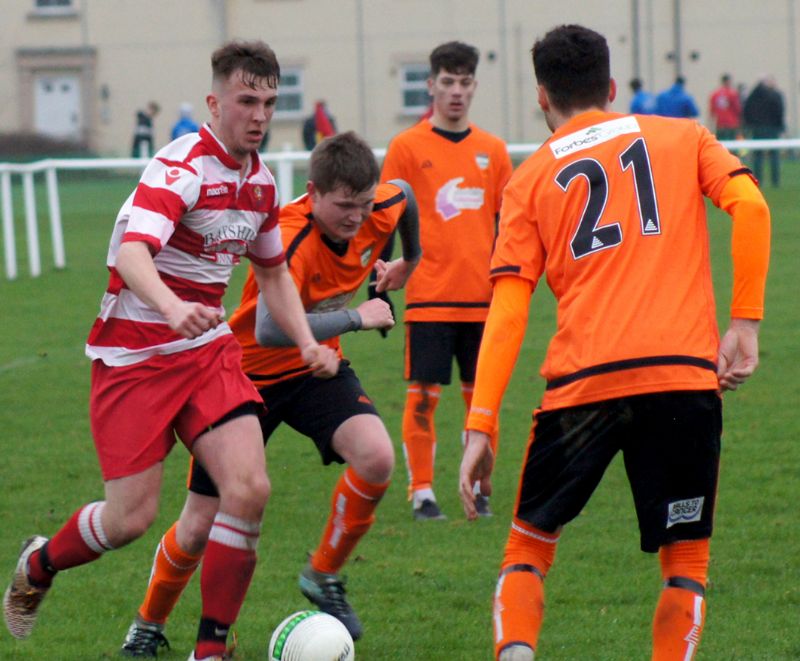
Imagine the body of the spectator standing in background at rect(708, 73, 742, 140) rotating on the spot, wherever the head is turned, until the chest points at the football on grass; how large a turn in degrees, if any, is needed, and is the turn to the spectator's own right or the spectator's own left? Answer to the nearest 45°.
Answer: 0° — they already face it

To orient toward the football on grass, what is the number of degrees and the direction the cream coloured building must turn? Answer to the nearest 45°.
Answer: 0° — it already faces it

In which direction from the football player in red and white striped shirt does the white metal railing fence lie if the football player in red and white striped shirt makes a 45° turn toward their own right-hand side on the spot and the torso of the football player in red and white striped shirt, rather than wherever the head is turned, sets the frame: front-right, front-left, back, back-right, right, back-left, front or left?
back

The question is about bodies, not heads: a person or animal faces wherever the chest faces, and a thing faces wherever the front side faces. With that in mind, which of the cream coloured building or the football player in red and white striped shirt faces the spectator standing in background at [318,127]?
the cream coloured building

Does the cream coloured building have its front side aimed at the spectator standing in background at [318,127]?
yes

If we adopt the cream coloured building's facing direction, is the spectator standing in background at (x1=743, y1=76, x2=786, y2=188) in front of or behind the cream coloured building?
in front

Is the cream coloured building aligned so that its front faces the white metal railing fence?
yes

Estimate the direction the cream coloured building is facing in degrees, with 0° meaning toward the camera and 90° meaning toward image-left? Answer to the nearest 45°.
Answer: approximately 0°

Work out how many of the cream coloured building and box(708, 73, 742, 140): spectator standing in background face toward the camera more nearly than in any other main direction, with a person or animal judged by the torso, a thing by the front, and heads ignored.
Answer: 2

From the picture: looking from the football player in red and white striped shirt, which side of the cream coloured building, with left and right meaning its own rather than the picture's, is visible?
front

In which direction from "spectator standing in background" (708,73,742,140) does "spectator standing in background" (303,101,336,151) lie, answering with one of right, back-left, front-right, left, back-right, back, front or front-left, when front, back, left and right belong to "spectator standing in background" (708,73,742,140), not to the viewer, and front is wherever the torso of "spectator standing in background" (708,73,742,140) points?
right
